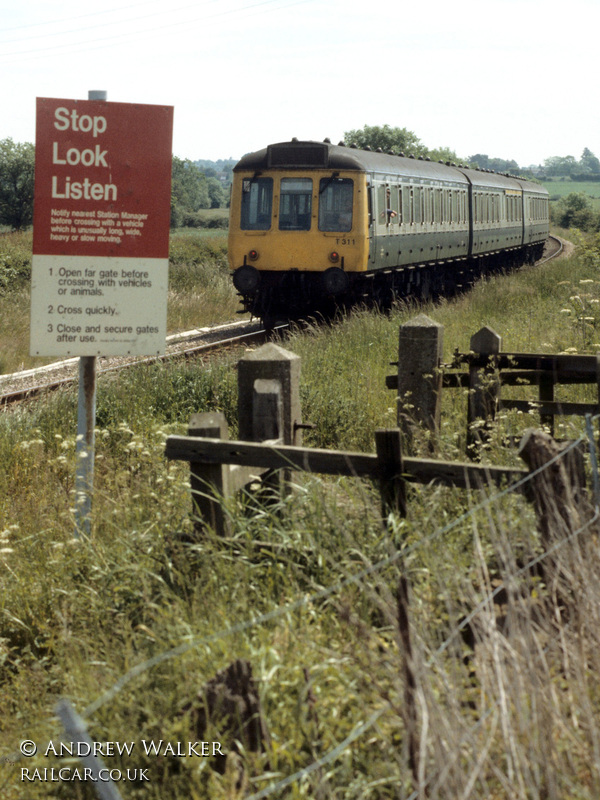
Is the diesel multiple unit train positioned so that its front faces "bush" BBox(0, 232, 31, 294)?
no

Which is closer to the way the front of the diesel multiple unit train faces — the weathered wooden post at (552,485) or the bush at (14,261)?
the weathered wooden post

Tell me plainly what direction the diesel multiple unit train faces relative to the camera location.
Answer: facing the viewer and to the left of the viewer

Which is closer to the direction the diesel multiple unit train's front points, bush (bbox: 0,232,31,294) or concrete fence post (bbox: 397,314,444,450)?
the concrete fence post

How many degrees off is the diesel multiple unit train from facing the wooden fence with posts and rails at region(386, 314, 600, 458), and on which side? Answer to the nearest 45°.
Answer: approximately 45° to its left

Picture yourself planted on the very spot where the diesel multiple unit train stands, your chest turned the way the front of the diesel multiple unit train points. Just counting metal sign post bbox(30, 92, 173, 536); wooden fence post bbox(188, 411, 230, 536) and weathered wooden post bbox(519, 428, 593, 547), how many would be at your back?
0

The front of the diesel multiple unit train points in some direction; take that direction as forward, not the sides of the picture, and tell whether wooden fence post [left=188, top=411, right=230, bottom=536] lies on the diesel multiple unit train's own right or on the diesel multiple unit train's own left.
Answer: on the diesel multiple unit train's own left

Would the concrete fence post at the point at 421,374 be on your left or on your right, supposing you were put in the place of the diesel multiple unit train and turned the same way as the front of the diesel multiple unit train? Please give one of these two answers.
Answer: on your left

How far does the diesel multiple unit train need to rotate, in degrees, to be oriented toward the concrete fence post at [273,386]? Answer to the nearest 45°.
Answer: approximately 45° to its left

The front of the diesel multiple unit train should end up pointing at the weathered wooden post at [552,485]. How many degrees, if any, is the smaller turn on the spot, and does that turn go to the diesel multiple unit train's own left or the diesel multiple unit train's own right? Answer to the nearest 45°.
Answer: approximately 45° to the diesel multiple unit train's own left

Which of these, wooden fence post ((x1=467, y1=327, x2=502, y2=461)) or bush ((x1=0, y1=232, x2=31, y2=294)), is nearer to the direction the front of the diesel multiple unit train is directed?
the wooden fence post

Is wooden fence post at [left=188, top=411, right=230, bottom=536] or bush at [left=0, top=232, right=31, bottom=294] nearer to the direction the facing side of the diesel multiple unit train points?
the wooden fence post

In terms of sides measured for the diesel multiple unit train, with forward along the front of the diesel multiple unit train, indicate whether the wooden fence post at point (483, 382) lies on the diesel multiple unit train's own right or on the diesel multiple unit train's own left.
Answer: on the diesel multiple unit train's own left

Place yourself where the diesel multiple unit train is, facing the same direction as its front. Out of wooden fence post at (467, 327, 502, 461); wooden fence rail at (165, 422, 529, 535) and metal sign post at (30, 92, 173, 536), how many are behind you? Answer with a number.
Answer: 0
